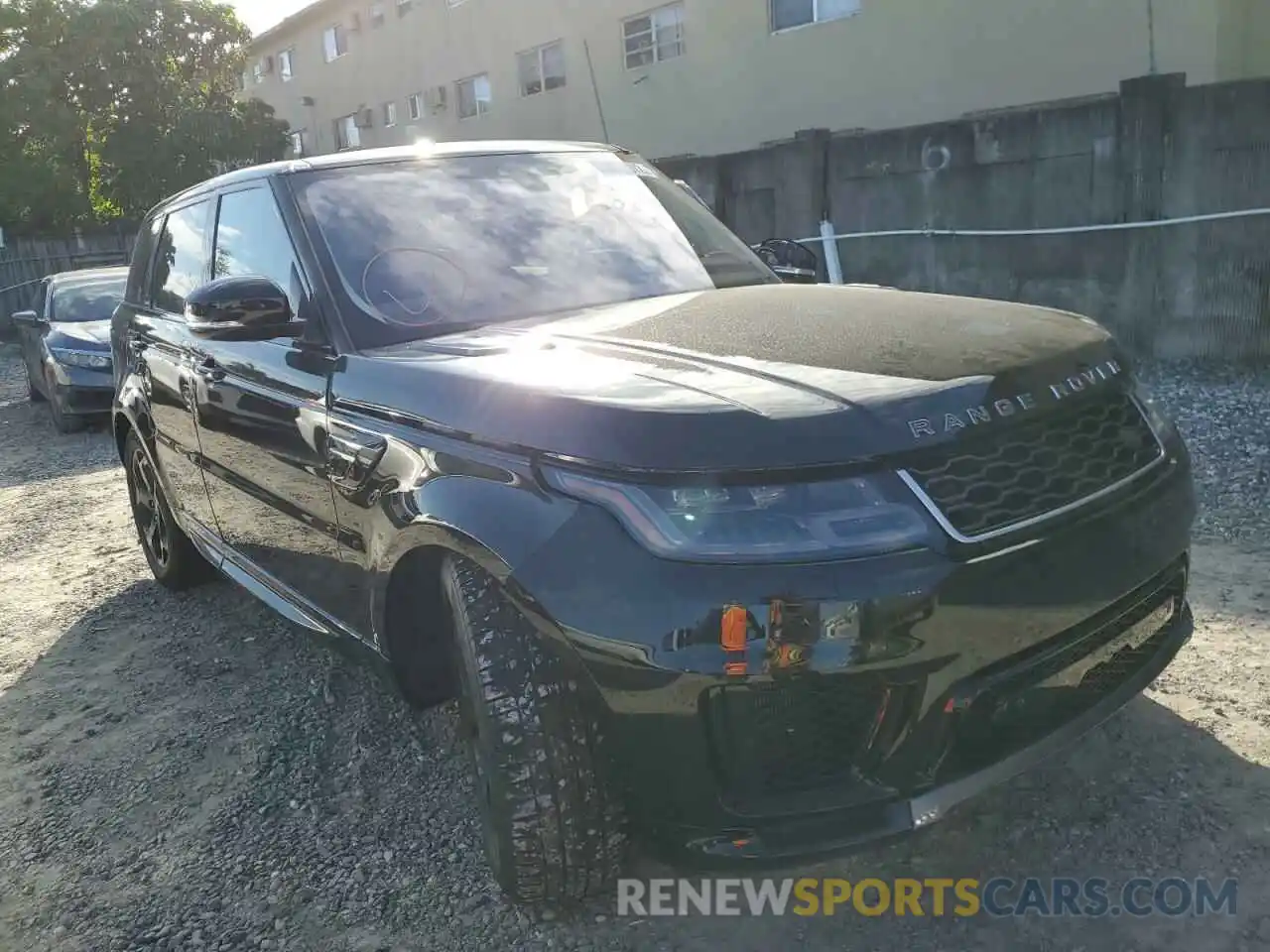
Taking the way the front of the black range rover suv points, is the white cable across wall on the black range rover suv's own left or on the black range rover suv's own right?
on the black range rover suv's own left

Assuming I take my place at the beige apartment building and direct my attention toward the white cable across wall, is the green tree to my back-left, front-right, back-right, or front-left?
back-right

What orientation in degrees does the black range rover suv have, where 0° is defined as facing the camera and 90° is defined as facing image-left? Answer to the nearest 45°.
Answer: approximately 315°

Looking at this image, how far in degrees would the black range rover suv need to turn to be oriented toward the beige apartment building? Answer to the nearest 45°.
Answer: approximately 135° to its left

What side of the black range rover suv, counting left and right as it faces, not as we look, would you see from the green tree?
back
